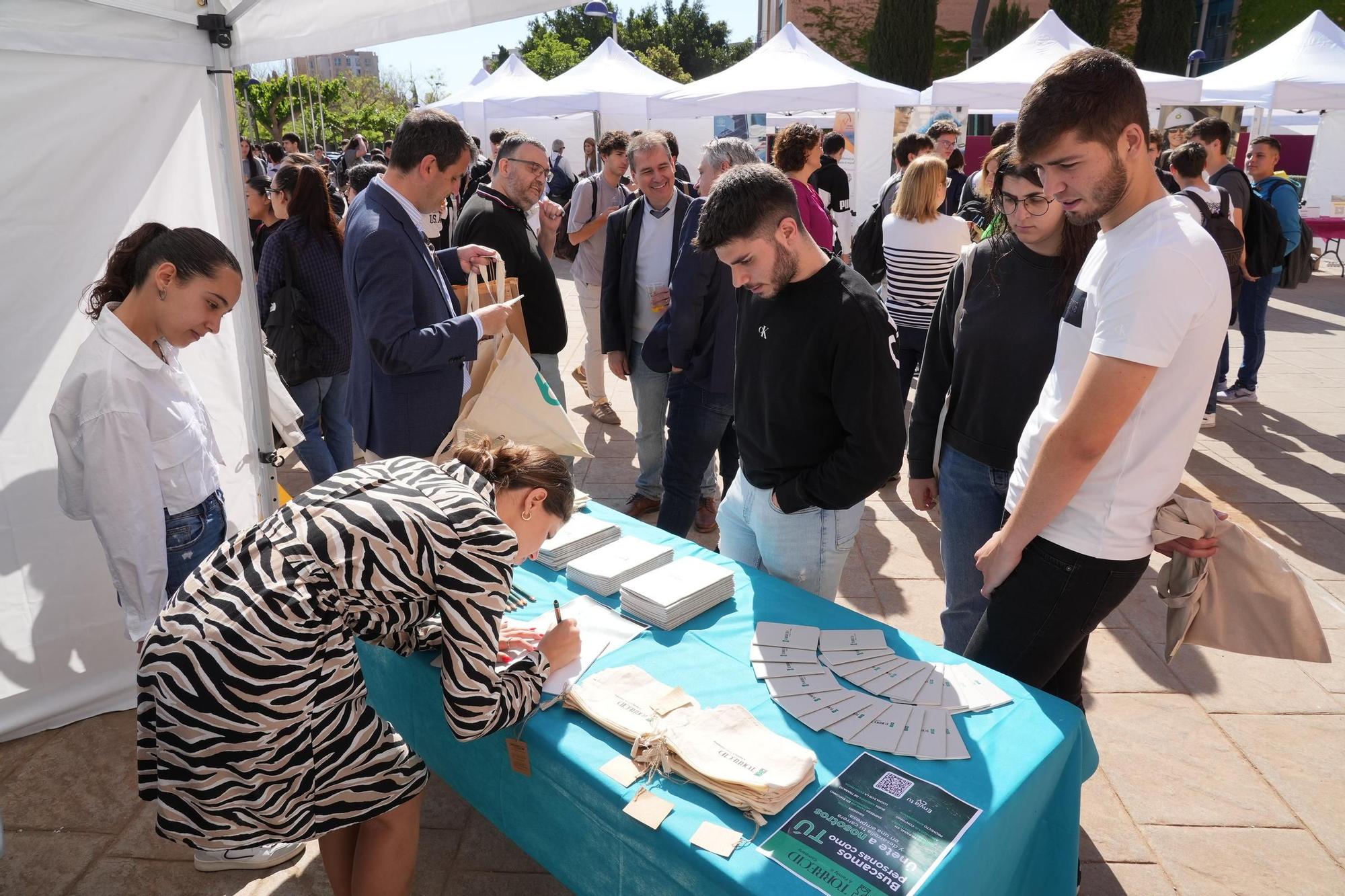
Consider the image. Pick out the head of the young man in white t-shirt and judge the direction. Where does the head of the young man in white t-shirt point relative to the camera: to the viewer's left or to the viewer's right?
to the viewer's left

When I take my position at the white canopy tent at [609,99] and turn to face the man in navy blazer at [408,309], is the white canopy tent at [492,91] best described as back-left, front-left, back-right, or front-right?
back-right

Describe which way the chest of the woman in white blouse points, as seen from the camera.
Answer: to the viewer's right

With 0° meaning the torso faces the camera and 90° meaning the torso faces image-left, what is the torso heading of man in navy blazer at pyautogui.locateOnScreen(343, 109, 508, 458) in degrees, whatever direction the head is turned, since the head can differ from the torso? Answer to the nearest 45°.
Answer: approximately 270°

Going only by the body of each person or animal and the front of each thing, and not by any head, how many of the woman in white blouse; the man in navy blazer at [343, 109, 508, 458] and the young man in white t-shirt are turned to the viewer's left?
1

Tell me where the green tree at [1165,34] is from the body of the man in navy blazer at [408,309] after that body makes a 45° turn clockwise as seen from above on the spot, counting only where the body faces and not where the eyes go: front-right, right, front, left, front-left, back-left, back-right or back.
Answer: left

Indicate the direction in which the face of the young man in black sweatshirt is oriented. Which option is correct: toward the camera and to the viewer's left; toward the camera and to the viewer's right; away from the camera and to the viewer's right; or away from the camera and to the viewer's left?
toward the camera and to the viewer's left

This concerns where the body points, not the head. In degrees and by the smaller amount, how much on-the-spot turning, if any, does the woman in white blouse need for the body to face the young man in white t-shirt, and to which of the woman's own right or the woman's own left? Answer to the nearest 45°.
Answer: approximately 45° to the woman's own right

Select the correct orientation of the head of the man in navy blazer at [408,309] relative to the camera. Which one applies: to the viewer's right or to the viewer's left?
to the viewer's right

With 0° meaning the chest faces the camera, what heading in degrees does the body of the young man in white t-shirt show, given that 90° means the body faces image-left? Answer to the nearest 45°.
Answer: approximately 90°

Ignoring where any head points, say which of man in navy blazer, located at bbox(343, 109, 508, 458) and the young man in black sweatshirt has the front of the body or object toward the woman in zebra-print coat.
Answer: the young man in black sweatshirt

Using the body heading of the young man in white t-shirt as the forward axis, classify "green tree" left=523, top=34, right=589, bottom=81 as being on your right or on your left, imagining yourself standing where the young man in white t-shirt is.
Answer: on your right

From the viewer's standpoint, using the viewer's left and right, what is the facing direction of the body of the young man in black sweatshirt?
facing the viewer and to the left of the viewer
